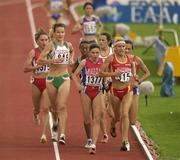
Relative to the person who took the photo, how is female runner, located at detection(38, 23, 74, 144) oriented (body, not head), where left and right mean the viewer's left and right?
facing the viewer

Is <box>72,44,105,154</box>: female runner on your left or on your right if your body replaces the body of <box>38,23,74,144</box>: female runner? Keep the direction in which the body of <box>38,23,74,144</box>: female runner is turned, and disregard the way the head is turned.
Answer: on your left
